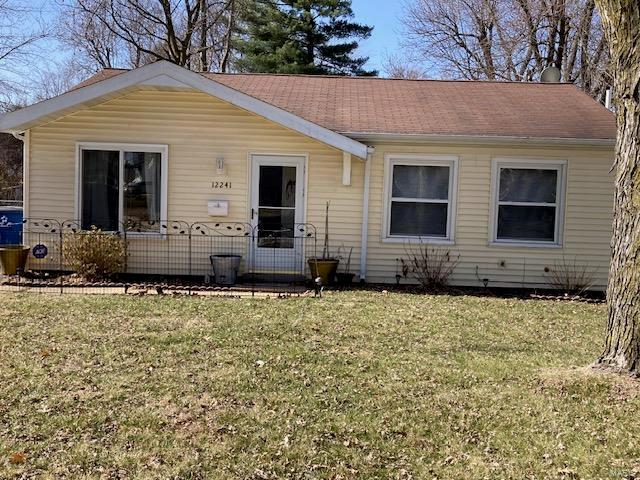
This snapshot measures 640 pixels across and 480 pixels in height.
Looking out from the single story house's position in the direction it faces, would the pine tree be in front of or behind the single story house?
behind

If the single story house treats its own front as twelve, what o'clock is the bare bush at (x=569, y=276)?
The bare bush is roughly at 9 o'clock from the single story house.

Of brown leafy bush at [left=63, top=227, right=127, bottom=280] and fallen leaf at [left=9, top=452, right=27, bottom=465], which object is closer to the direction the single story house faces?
the fallen leaf

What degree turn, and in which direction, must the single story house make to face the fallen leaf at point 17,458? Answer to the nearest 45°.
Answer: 0° — it already faces it

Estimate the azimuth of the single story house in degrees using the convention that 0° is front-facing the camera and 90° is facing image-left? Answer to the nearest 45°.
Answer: approximately 0°

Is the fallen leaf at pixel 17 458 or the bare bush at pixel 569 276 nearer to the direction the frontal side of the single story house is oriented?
the fallen leaf
